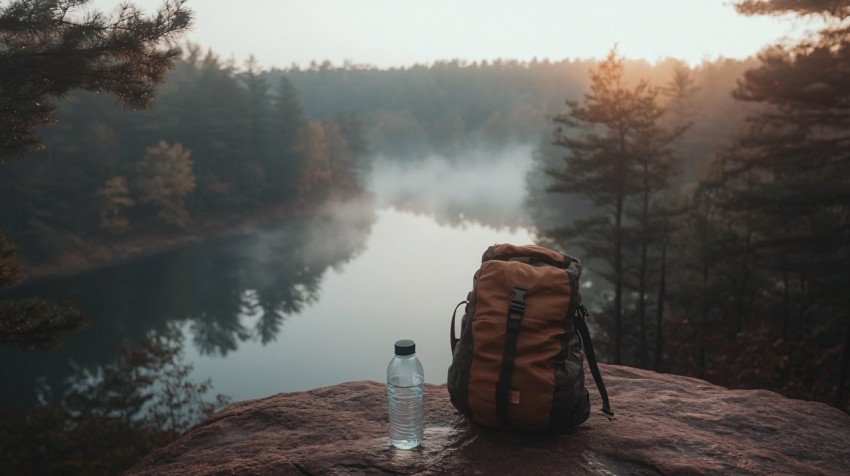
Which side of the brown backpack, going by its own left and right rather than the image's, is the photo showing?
front

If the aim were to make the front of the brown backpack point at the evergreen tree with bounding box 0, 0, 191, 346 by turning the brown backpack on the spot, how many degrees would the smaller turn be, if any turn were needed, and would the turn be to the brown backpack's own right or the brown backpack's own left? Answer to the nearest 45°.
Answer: approximately 135° to the brown backpack's own right

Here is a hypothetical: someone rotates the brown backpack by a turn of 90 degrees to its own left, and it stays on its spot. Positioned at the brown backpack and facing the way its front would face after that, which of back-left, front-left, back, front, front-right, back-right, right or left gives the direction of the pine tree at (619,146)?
left

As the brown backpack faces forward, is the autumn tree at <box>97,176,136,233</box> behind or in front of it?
behind

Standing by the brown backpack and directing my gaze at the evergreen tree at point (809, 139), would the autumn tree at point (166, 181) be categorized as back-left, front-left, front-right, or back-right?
front-left

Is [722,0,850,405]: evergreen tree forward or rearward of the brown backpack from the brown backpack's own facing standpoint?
rearward

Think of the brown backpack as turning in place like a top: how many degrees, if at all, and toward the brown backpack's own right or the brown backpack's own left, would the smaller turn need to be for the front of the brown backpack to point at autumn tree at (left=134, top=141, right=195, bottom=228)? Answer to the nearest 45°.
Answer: approximately 135° to the brown backpack's own right
